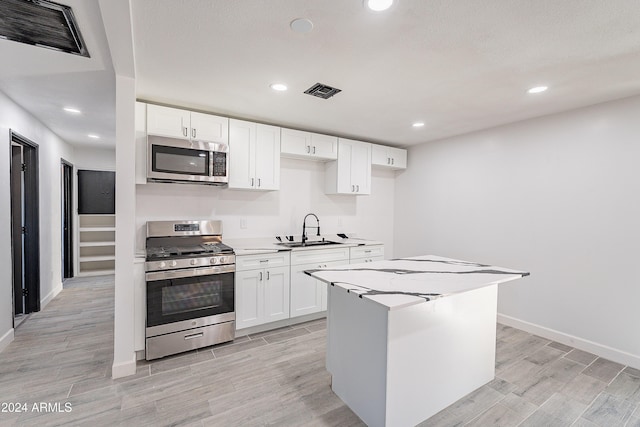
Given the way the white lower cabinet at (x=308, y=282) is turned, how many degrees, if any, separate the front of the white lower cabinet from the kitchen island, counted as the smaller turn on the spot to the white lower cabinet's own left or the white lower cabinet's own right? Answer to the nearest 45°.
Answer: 0° — it already faces it

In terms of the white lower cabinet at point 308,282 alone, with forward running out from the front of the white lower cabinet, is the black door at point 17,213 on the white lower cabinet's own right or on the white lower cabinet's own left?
on the white lower cabinet's own right

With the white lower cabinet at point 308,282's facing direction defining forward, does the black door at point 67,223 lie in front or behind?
behind

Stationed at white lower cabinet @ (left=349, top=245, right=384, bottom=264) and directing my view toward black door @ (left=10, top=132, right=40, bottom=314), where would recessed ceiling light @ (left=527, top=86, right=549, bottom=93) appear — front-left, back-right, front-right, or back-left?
back-left

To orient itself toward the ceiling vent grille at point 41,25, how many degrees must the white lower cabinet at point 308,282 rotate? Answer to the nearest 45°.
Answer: approximately 90° to its right

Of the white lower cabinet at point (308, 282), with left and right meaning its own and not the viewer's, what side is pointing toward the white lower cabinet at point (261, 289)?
right

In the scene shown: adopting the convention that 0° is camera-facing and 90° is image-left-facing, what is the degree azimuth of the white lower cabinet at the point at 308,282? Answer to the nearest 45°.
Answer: approximately 315°
